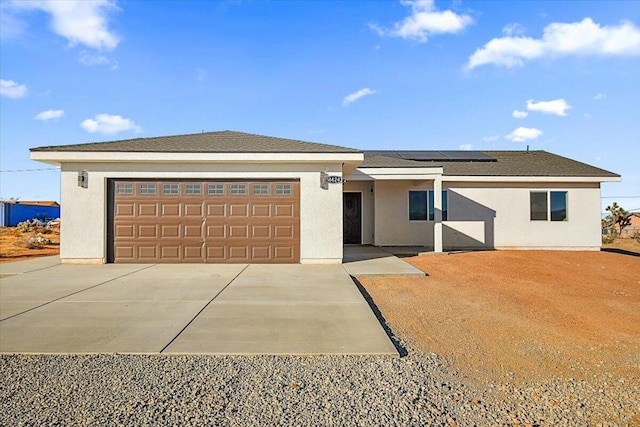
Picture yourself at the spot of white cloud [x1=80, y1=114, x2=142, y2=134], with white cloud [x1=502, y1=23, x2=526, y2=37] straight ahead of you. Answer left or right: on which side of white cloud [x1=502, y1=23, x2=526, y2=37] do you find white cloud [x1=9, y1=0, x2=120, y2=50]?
right

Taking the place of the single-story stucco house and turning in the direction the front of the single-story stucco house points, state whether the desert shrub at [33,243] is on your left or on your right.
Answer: on your right

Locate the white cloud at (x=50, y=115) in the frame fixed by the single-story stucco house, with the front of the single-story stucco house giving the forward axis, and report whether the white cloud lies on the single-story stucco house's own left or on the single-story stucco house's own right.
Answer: on the single-story stucco house's own right

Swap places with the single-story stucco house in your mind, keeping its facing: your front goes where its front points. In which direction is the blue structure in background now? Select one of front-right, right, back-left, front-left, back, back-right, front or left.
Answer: back-right

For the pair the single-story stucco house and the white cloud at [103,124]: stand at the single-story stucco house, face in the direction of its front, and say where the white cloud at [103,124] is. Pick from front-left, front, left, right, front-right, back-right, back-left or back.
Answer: back-right

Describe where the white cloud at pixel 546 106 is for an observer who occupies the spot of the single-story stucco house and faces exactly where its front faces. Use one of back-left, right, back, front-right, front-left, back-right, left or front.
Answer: back-left

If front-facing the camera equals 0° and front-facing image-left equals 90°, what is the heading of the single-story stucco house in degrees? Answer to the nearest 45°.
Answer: approximately 0°

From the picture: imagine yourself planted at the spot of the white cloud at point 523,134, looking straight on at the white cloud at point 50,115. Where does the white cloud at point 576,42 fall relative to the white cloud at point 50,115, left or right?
left

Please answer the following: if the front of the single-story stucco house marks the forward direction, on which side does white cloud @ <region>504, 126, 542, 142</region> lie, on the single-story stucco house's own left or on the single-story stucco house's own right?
on the single-story stucco house's own left
